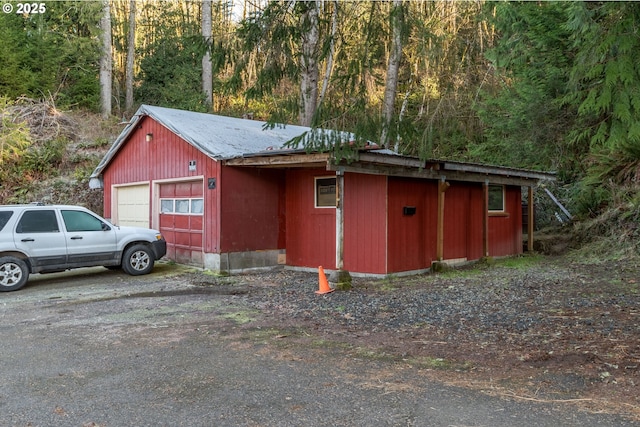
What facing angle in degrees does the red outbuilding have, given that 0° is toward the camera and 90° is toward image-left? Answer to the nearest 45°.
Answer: approximately 45°

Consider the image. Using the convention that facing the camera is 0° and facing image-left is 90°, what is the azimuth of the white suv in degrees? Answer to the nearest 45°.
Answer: approximately 270°

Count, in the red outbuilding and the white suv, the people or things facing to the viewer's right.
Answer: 1

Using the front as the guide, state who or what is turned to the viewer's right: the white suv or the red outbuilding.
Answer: the white suv

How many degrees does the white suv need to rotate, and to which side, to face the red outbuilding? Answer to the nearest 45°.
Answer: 0° — it already faces it

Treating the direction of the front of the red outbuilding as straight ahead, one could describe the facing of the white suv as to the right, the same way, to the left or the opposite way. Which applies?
the opposite way
